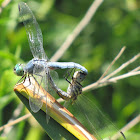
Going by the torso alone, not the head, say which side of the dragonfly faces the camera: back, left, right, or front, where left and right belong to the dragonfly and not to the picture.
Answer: left
